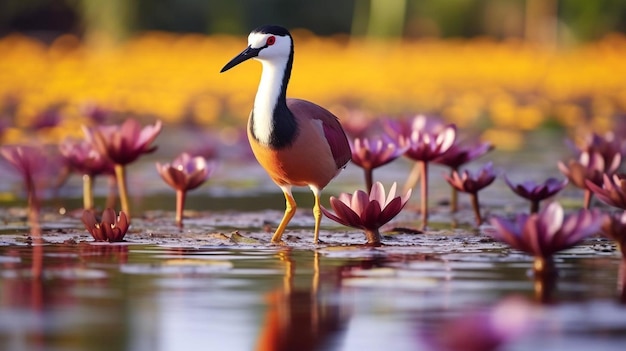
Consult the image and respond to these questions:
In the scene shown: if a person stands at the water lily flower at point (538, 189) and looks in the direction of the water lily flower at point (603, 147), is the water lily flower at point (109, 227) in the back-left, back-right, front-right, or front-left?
back-left

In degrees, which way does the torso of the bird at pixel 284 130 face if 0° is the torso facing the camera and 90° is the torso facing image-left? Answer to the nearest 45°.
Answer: approximately 45°

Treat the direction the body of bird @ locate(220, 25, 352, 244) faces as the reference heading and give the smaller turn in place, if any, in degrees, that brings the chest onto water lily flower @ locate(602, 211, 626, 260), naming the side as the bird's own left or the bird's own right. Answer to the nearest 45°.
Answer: approximately 90° to the bird's own left

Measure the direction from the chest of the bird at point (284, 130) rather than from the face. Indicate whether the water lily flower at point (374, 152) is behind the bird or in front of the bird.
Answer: behind

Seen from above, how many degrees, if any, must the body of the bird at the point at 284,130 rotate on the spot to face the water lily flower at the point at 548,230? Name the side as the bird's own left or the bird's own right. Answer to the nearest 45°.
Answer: approximately 90° to the bird's own left
